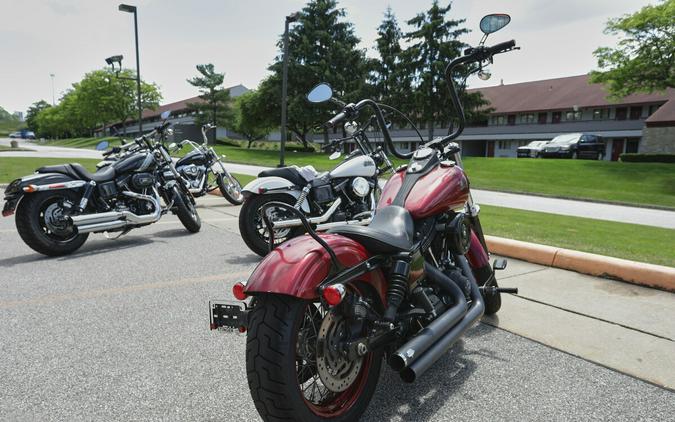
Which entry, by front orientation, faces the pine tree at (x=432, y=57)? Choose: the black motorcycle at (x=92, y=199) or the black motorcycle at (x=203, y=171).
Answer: the black motorcycle at (x=92, y=199)

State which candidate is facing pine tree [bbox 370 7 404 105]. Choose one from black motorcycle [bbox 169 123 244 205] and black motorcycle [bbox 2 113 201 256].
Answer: black motorcycle [bbox 2 113 201 256]

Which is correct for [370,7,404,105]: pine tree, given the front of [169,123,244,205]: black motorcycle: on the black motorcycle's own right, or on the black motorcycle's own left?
on the black motorcycle's own left

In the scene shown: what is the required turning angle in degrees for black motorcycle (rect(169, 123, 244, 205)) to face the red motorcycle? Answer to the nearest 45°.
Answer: approximately 45° to its right

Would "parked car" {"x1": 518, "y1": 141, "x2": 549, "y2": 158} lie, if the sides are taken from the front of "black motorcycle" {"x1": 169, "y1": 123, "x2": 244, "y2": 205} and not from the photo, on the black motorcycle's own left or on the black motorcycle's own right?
on the black motorcycle's own left

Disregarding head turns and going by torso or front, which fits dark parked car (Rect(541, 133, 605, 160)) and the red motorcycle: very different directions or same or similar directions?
very different directions

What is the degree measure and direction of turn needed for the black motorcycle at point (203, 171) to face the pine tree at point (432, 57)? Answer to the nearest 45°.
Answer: approximately 90° to its left

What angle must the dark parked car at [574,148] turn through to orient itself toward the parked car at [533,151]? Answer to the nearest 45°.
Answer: approximately 45° to its right

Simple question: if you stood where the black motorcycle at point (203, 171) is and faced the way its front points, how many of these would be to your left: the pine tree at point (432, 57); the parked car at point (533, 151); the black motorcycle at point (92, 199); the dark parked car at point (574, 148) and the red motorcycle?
3

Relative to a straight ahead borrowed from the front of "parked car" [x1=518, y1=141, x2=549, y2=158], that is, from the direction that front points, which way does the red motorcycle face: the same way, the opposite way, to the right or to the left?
the opposite way
